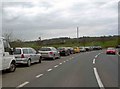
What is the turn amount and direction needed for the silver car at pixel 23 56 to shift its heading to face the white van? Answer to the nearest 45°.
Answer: approximately 135° to its right

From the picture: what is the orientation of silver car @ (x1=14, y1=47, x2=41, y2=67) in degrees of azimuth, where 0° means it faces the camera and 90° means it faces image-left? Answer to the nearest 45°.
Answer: approximately 225°
